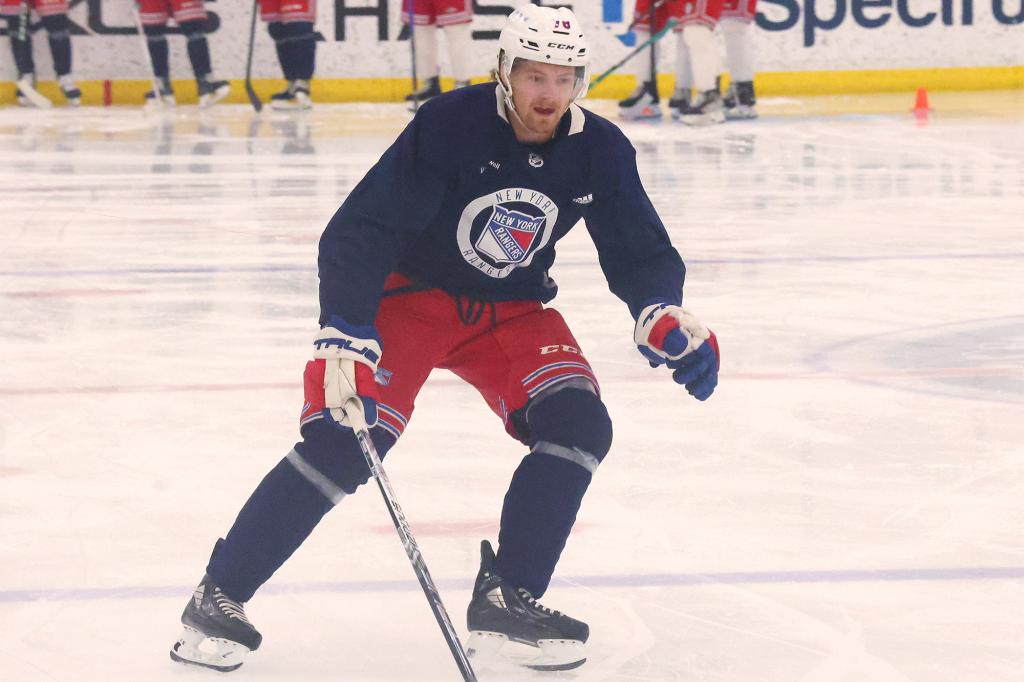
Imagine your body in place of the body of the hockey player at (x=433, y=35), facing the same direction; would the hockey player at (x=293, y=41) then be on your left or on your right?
on your right

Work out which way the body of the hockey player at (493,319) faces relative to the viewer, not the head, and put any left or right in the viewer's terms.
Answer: facing the viewer and to the right of the viewer

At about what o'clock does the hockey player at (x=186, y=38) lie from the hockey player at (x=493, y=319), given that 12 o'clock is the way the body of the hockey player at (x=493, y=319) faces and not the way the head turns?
the hockey player at (x=186, y=38) is roughly at 7 o'clock from the hockey player at (x=493, y=319).

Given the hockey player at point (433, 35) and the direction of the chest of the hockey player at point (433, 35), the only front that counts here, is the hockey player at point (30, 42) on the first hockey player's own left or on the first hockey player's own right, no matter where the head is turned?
on the first hockey player's own right

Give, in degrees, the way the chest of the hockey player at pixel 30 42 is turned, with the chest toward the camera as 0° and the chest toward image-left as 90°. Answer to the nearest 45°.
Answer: approximately 315°

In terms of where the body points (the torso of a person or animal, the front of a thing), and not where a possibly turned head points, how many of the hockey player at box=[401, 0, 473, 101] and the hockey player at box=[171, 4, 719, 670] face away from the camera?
0

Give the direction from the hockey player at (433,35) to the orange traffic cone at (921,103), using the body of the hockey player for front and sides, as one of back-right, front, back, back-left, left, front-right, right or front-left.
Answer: back-left

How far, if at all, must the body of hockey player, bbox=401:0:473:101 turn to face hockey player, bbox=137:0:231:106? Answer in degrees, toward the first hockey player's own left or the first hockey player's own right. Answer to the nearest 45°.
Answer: approximately 90° to the first hockey player's own right
